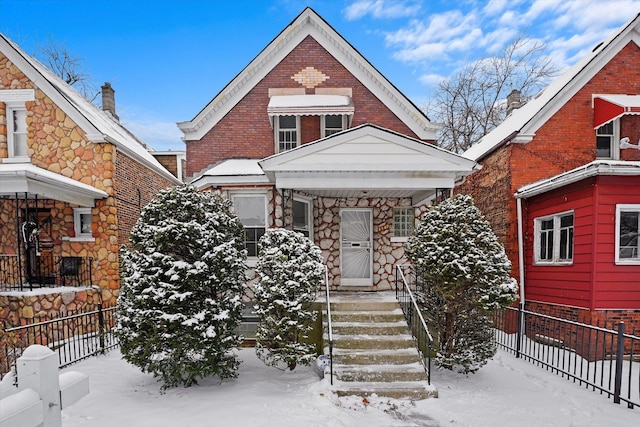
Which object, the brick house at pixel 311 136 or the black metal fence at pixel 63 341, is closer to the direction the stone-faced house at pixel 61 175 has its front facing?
the black metal fence

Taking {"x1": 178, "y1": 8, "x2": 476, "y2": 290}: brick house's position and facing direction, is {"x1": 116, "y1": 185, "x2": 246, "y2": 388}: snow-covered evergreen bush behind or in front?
in front

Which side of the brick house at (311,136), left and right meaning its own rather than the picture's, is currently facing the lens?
front

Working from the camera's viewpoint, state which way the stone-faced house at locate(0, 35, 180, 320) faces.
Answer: facing the viewer and to the left of the viewer

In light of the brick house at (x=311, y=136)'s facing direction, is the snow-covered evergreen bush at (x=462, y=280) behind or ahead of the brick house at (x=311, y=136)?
ahead

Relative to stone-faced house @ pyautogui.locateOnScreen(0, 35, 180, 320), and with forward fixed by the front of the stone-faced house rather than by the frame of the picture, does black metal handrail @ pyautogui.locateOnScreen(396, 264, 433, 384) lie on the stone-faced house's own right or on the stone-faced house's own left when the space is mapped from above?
on the stone-faced house's own left

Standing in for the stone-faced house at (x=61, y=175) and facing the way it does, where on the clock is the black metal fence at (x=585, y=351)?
The black metal fence is roughly at 9 o'clock from the stone-faced house.

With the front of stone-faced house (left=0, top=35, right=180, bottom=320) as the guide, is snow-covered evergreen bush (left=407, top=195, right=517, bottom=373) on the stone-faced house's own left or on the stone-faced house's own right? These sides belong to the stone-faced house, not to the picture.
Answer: on the stone-faced house's own left

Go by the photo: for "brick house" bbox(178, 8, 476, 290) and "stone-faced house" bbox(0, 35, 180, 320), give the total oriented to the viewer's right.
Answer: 0

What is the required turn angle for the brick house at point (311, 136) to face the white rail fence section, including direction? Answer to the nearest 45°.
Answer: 0° — it already faces it
